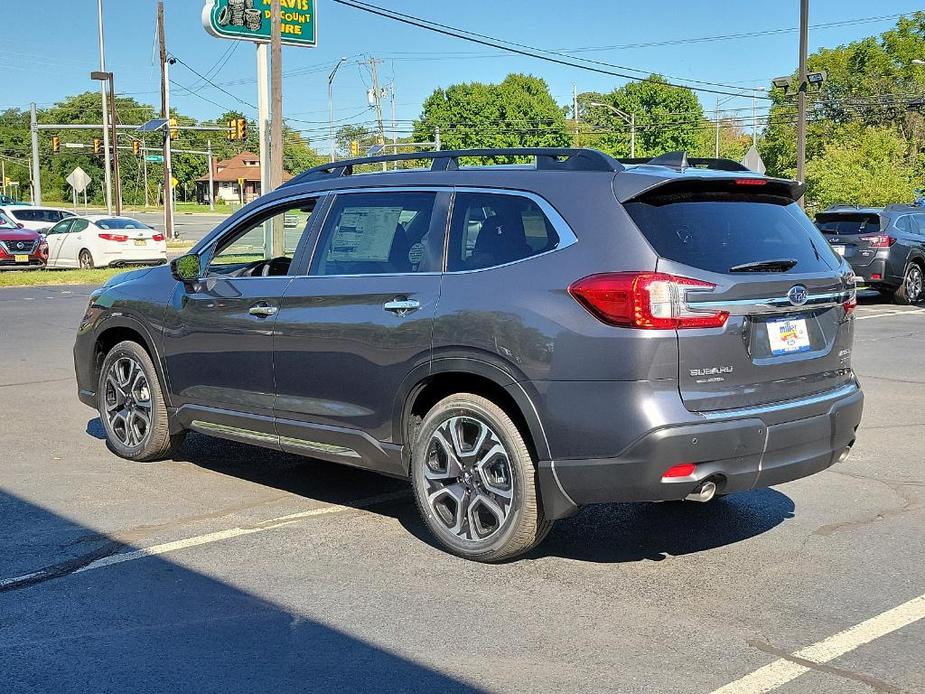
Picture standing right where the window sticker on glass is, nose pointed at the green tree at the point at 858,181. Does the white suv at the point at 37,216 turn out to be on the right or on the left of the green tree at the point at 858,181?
left

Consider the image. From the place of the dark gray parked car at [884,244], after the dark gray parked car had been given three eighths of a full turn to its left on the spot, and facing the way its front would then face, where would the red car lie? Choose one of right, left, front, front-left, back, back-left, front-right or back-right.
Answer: front

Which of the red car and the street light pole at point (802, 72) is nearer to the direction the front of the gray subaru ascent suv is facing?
the red car

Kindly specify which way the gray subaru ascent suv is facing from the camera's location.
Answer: facing away from the viewer and to the left of the viewer

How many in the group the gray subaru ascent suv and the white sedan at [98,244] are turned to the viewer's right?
0

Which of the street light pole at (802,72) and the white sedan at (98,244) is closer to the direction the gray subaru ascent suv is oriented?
the white sedan

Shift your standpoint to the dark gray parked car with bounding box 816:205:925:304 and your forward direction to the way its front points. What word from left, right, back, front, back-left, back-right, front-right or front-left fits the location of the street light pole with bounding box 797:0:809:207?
front-left

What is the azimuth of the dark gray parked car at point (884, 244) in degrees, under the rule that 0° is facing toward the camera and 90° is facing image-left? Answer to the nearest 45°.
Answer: approximately 225°

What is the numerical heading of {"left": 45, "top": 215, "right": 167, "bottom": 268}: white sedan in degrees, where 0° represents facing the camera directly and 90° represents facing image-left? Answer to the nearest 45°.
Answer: approximately 135°

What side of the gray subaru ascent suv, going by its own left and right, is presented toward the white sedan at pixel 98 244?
front

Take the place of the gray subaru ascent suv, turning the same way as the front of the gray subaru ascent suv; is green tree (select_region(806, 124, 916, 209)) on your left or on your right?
on your right

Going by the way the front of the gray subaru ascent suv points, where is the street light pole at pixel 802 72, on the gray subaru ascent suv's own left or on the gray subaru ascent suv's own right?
on the gray subaru ascent suv's own right
